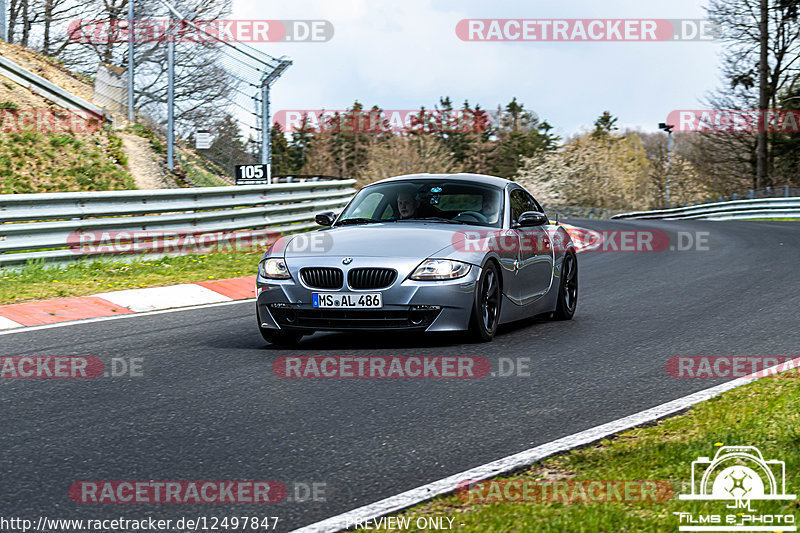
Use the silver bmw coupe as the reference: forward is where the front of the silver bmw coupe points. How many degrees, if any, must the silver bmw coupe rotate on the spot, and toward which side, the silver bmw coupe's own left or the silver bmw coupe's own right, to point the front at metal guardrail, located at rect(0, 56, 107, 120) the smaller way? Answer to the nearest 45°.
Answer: approximately 90° to the silver bmw coupe's own right

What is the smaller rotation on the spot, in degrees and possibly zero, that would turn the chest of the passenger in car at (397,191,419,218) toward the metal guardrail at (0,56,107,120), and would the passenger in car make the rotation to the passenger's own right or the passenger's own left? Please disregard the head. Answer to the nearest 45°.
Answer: approximately 90° to the passenger's own right

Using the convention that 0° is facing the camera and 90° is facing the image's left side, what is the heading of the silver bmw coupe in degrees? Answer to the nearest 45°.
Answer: approximately 45°

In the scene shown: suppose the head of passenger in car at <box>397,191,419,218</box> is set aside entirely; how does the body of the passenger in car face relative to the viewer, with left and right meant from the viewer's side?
facing the viewer and to the left of the viewer

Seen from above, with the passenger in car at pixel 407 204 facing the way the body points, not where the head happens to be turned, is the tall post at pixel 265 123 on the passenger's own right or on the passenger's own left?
on the passenger's own right

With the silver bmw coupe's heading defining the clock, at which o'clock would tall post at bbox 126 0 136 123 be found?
The tall post is roughly at 4 o'clock from the silver bmw coupe.

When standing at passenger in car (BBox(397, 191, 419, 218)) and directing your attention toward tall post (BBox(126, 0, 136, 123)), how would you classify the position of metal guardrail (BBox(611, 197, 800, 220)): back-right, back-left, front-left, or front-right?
front-right

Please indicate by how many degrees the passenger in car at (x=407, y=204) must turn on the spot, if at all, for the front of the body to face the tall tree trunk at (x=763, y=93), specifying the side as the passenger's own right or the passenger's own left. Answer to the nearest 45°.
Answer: approximately 180°

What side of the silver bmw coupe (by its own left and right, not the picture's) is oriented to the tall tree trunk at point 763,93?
back

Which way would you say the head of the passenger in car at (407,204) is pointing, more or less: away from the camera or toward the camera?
toward the camera

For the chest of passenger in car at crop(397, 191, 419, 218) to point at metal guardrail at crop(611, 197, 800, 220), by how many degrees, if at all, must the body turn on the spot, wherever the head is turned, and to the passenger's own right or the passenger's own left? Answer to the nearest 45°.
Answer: approximately 180°

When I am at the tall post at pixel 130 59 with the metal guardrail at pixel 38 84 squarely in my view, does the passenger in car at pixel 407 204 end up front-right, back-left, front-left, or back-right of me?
back-left
